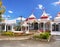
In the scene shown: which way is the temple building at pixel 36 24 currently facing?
toward the camera
